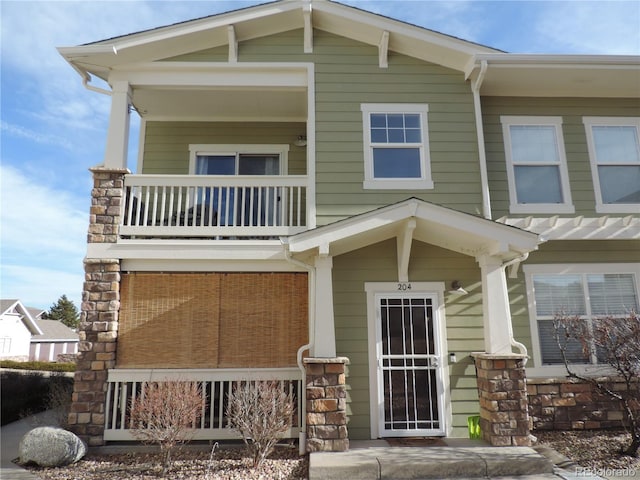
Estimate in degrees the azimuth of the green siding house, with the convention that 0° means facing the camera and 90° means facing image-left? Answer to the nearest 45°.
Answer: approximately 0°

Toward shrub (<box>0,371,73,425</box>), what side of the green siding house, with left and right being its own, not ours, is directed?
right

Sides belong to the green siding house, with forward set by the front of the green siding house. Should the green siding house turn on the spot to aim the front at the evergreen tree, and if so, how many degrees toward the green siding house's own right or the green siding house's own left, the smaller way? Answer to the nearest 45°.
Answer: approximately 135° to the green siding house's own right

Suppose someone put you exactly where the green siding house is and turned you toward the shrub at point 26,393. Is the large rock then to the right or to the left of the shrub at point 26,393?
left

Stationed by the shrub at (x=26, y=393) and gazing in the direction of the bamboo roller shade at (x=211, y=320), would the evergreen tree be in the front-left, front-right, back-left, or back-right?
back-left

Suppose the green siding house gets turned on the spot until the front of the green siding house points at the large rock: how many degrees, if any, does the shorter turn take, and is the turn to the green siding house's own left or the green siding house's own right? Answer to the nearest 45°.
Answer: approximately 90° to the green siding house's own right
